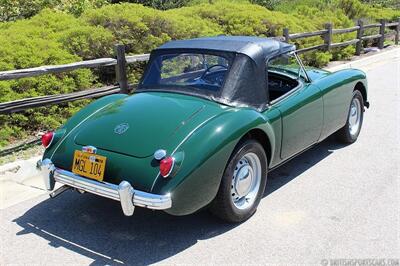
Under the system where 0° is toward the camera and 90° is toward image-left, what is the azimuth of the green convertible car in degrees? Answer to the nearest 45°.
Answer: approximately 225°
